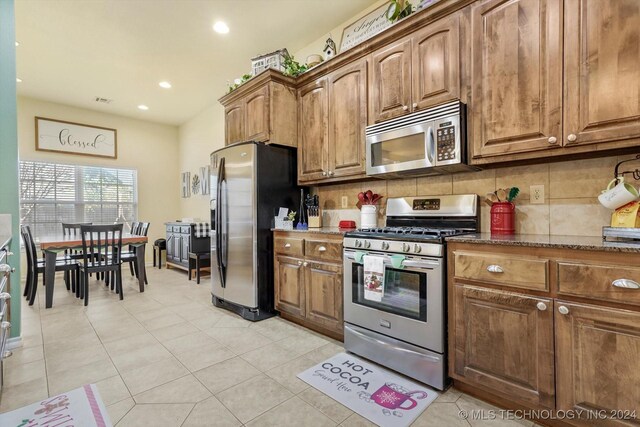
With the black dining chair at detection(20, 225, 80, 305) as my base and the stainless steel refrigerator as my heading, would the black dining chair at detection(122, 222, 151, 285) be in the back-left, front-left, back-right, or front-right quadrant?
front-left

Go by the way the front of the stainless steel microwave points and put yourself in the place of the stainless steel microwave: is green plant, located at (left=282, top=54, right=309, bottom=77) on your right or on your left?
on your right

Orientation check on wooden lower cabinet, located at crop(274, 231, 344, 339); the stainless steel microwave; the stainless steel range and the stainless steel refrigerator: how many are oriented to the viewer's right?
0

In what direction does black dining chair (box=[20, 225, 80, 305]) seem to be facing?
to the viewer's right

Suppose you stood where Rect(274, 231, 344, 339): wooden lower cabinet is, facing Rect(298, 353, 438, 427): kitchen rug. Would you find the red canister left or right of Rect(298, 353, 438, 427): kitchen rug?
left

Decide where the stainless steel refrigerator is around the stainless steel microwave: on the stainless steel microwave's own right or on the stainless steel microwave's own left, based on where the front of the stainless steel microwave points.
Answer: on the stainless steel microwave's own right

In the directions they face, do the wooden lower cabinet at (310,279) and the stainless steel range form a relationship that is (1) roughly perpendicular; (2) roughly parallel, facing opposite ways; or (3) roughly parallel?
roughly parallel

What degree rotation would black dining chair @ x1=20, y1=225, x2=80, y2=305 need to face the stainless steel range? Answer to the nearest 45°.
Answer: approximately 45° to its right

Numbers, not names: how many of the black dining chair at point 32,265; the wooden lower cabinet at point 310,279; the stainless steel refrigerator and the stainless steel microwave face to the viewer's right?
1

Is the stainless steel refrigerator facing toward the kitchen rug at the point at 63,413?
yes

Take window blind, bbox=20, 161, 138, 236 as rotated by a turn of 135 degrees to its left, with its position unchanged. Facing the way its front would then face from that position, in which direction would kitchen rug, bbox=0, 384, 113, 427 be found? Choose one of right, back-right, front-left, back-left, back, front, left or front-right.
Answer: back

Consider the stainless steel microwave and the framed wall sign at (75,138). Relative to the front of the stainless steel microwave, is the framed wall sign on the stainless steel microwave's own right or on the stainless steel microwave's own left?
on the stainless steel microwave's own right

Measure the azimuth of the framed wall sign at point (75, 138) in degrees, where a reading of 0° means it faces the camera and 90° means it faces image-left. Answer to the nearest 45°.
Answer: approximately 315°

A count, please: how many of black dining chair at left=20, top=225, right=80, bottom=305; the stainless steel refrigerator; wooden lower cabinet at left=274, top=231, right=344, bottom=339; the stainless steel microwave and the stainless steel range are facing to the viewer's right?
1

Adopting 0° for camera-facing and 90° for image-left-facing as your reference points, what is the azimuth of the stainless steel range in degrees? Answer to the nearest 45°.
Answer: approximately 45°
